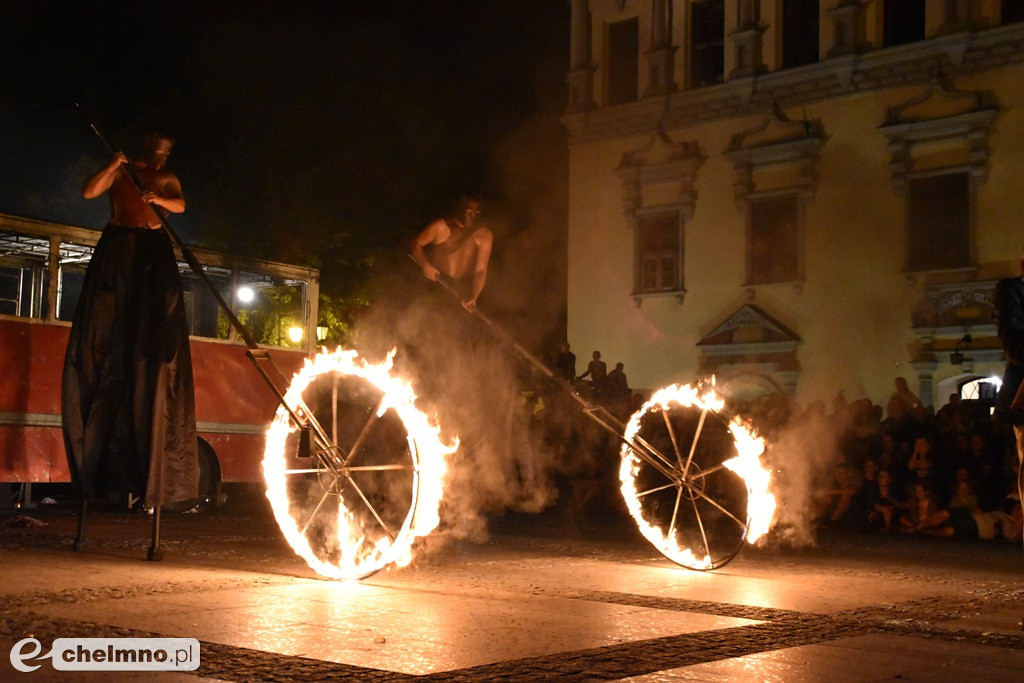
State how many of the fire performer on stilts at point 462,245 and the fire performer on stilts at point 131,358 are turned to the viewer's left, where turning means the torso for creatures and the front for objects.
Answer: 0

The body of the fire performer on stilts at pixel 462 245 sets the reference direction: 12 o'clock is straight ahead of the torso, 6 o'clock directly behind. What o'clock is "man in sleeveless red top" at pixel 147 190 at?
The man in sleeveless red top is roughly at 4 o'clock from the fire performer on stilts.

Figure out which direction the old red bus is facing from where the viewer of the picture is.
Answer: facing to the right of the viewer

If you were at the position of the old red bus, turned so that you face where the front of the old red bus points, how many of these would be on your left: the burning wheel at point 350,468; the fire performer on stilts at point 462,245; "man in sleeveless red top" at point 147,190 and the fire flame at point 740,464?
0

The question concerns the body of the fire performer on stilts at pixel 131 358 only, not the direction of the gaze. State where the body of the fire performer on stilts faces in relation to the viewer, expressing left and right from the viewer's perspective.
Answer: facing the viewer and to the right of the viewer

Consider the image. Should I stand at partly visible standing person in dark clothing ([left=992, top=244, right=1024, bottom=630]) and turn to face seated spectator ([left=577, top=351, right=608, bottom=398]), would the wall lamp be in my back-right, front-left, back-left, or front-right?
front-right

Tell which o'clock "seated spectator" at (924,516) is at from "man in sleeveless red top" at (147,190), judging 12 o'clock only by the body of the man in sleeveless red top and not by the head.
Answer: The seated spectator is roughly at 10 o'clock from the man in sleeveless red top.

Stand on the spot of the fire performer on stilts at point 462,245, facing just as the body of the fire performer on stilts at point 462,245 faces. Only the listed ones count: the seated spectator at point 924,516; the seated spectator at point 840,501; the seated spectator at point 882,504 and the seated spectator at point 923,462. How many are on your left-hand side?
4

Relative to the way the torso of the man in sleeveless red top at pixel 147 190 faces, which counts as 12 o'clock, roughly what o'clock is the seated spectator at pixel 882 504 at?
The seated spectator is roughly at 10 o'clock from the man in sleeveless red top.

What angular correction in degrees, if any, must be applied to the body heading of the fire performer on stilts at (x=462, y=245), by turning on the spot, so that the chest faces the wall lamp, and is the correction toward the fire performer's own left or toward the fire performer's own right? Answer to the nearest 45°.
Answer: approximately 90° to the fire performer's own left

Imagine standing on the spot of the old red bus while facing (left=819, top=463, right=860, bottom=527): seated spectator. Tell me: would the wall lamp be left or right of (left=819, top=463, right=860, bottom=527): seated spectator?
left

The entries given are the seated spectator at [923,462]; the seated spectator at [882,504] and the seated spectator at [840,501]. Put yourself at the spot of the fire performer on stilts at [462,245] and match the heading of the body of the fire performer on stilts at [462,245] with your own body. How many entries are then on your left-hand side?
3

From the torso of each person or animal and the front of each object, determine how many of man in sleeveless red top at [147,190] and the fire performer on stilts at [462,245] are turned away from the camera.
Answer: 0
